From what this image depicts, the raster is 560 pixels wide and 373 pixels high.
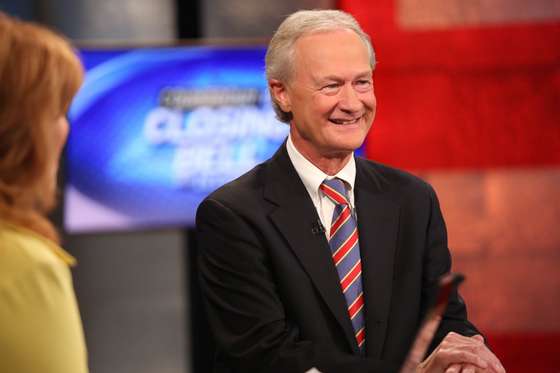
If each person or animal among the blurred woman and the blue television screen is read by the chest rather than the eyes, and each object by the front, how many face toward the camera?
1

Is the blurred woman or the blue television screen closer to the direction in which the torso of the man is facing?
the blurred woman

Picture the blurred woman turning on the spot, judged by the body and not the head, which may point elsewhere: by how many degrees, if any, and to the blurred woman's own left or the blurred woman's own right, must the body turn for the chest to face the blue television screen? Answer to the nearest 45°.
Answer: approximately 45° to the blurred woman's own left

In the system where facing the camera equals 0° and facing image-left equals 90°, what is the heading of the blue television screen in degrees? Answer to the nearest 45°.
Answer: approximately 0°

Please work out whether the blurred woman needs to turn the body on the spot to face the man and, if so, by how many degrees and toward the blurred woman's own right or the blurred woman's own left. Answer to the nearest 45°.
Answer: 0° — they already face them

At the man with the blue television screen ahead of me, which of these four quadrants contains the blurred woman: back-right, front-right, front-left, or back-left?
back-left

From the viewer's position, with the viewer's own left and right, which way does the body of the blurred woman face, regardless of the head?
facing away from the viewer and to the right of the viewer

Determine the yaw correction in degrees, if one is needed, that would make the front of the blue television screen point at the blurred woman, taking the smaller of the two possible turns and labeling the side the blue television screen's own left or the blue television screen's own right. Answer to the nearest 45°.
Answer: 0° — it already faces them

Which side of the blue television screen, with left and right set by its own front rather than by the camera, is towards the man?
front

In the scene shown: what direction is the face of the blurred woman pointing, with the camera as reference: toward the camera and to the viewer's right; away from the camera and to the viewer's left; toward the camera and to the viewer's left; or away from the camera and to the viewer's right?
away from the camera and to the viewer's right

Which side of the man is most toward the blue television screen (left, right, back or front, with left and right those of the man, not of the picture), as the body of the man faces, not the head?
back
